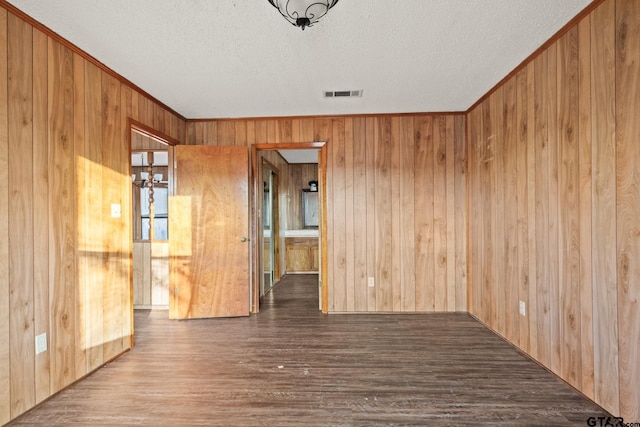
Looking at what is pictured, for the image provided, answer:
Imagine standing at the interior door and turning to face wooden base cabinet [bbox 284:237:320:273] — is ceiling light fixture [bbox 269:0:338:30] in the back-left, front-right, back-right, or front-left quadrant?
back-right

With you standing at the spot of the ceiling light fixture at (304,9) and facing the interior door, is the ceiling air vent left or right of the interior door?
right

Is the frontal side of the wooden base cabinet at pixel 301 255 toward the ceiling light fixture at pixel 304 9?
yes

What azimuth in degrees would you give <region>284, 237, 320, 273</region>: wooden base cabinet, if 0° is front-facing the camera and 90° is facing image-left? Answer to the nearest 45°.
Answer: approximately 0°
